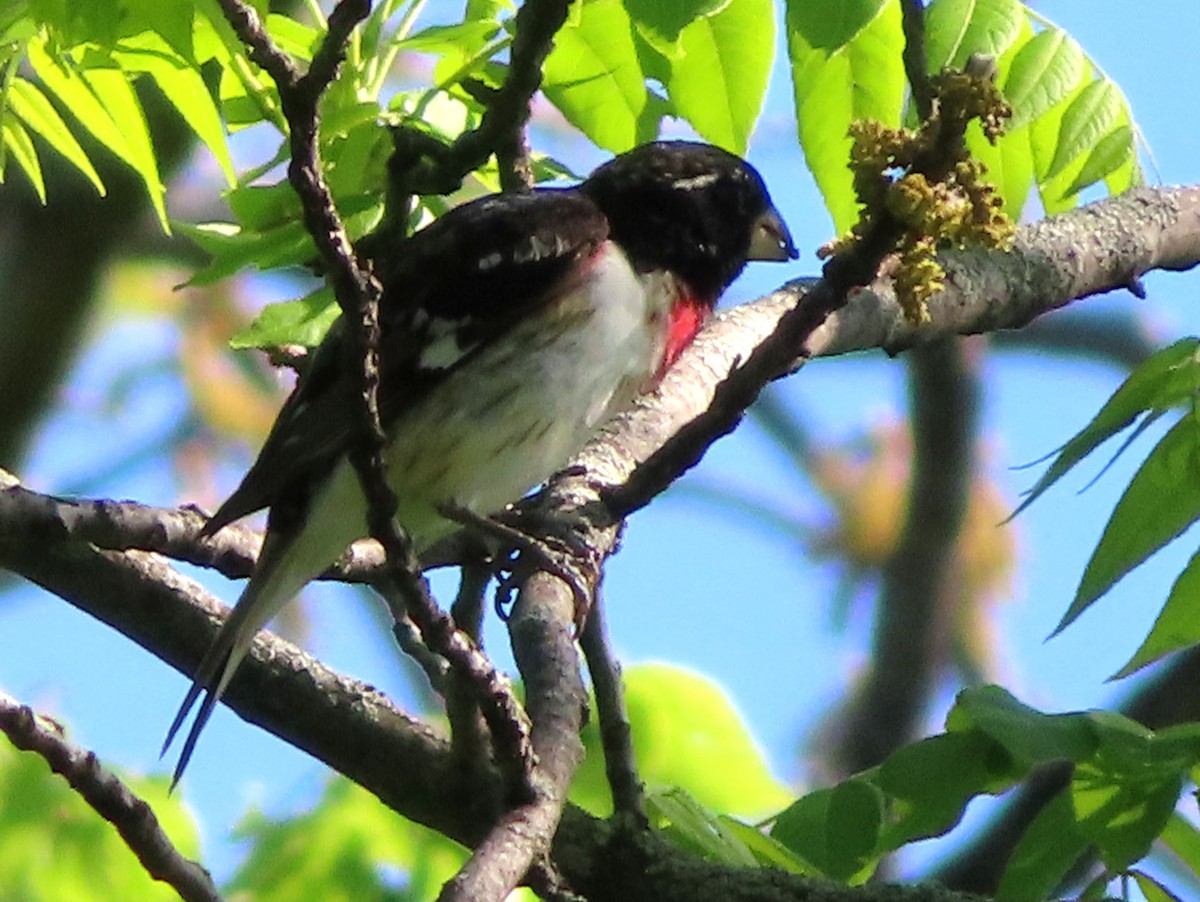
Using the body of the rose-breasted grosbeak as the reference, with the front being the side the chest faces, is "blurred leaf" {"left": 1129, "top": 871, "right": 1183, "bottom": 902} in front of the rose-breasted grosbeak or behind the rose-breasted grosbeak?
in front

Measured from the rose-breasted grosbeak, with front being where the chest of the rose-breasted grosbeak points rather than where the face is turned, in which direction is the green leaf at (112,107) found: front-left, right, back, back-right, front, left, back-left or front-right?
back-right

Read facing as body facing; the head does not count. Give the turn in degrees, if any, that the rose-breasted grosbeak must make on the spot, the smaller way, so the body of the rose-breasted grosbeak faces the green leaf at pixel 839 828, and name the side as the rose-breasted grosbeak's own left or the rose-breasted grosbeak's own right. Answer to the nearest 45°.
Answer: approximately 45° to the rose-breasted grosbeak's own right

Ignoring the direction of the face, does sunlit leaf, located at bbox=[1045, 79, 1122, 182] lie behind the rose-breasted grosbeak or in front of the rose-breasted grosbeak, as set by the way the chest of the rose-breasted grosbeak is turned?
in front

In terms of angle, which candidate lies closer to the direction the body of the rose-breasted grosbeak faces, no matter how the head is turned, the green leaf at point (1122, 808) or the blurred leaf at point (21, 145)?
the green leaf

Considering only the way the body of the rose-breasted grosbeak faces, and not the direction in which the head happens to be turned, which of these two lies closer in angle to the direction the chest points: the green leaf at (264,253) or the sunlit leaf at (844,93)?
the sunlit leaf

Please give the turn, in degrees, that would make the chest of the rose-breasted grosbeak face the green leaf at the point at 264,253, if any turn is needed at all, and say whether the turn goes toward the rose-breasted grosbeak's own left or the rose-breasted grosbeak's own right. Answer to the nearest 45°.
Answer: approximately 135° to the rose-breasted grosbeak's own right

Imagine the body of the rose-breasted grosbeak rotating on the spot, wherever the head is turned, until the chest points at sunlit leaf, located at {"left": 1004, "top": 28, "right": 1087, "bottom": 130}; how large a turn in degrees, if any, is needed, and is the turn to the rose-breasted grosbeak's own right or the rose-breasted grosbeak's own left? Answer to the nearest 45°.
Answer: approximately 45° to the rose-breasted grosbeak's own right

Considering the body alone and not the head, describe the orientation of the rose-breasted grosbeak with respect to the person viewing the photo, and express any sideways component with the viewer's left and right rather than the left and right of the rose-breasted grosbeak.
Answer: facing to the right of the viewer
